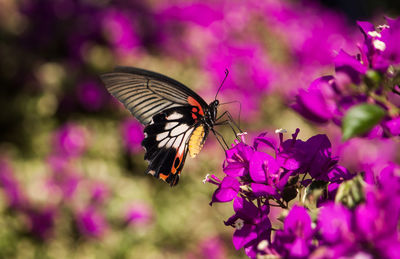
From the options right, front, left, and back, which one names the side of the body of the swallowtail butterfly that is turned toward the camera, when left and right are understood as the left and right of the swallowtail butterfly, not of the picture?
right

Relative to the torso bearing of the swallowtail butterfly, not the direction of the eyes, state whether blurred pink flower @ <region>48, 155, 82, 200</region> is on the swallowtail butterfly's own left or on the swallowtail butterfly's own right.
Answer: on the swallowtail butterfly's own left

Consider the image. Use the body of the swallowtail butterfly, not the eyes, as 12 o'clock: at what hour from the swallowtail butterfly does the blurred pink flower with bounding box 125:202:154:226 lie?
The blurred pink flower is roughly at 8 o'clock from the swallowtail butterfly.

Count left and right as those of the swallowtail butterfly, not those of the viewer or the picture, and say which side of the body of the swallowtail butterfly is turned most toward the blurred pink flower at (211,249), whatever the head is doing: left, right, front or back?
left

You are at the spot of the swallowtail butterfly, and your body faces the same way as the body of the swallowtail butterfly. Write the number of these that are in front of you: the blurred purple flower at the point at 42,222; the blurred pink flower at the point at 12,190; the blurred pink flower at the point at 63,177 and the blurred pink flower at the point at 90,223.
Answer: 0

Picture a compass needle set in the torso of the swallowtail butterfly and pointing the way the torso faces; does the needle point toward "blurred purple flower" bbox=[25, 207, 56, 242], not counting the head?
no

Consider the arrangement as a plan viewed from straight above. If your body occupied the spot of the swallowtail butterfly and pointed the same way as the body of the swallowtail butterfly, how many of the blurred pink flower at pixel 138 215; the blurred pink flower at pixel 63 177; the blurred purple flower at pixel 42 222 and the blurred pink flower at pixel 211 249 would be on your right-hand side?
0

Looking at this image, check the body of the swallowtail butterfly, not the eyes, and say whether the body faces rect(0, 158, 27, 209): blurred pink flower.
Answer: no
